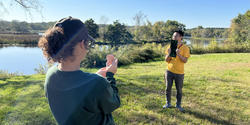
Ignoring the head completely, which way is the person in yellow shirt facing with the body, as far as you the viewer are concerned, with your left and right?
facing the viewer and to the left of the viewer

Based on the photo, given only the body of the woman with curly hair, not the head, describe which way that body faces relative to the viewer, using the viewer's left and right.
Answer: facing away from the viewer and to the right of the viewer

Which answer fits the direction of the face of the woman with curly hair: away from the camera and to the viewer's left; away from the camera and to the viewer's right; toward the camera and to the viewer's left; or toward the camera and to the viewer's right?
away from the camera and to the viewer's right

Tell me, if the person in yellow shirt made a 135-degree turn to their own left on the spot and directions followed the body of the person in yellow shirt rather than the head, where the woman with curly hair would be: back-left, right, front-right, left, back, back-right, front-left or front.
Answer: right
